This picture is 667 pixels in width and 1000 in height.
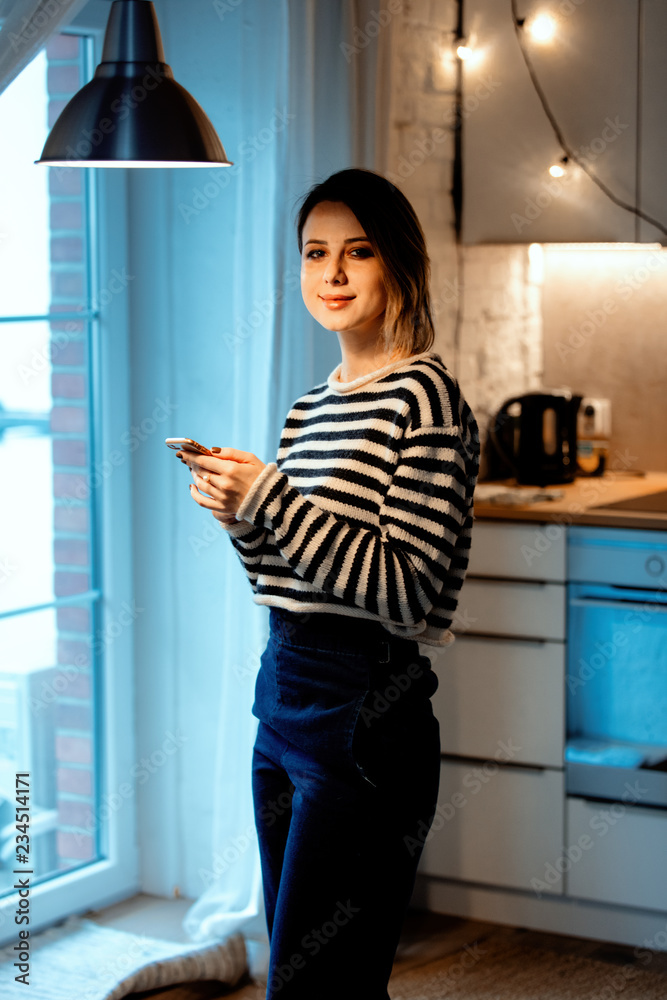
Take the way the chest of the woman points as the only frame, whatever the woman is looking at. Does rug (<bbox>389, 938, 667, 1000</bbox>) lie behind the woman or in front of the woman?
behind

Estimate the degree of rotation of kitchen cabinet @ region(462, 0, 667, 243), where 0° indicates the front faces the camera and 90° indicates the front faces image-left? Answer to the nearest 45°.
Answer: approximately 0°

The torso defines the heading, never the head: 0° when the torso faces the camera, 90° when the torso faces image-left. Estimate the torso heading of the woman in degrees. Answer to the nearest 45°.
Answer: approximately 45°

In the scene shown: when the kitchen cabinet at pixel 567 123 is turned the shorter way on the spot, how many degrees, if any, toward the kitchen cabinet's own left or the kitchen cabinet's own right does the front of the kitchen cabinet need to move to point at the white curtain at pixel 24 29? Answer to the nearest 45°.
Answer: approximately 45° to the kitchen cabinet's own right

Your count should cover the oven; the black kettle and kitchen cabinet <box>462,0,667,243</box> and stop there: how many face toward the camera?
2
